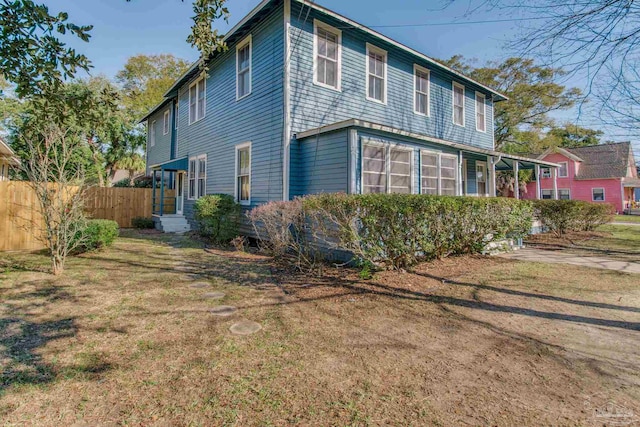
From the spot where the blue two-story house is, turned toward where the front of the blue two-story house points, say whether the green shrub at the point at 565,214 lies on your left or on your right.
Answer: on your left

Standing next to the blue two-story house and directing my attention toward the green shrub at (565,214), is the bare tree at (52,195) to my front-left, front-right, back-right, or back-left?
back-right

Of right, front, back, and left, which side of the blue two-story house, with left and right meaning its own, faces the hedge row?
front

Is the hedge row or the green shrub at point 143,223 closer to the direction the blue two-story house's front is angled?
the hedge row

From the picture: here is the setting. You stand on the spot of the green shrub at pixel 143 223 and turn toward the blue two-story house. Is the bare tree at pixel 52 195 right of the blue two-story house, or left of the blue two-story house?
right

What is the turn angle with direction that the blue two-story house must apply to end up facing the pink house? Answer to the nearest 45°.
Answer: approximately 90° to its left

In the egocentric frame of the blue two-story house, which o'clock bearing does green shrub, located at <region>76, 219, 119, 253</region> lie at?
The green shrub is roughly at 4 o'clock from the blue two-story house.

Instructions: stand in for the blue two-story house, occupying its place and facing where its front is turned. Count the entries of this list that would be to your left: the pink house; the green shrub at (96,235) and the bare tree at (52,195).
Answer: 1

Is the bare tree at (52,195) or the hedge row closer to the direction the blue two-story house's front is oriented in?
the hedge row

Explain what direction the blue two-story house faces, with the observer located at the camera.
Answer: facing the viewer and to the right of the viewer

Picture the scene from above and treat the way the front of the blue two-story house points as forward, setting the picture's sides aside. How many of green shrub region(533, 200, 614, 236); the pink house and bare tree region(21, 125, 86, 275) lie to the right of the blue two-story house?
1

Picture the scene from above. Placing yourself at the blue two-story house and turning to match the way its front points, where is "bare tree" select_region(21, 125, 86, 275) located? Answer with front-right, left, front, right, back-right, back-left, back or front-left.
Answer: right
